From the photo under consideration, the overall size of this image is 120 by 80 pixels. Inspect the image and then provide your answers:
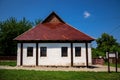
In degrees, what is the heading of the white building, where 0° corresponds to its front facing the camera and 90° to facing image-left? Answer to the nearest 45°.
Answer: approximately 0°
